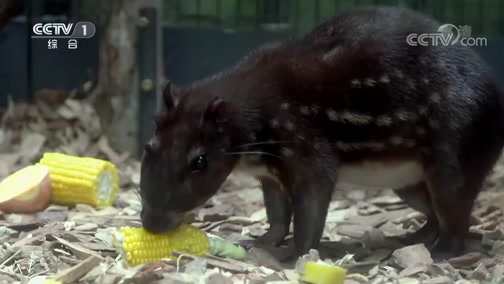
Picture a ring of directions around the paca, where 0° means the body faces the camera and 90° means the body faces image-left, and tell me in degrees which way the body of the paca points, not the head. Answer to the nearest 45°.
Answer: approximately 90°

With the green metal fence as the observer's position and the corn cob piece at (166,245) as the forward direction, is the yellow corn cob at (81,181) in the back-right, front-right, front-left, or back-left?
front-right

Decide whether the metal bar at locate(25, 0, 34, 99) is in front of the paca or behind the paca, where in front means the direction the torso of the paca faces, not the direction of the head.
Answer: in front

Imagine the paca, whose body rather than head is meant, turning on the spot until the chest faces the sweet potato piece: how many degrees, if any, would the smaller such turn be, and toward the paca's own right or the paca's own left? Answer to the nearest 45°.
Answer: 0° — it already faces it

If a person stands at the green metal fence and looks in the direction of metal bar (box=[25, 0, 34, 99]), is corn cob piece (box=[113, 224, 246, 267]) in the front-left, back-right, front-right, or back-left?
front-left

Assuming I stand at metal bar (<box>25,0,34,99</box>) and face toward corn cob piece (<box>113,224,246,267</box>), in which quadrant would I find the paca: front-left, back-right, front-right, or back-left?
front-left

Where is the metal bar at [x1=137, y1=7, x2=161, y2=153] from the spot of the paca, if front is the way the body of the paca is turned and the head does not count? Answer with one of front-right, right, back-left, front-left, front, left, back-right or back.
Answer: front-right

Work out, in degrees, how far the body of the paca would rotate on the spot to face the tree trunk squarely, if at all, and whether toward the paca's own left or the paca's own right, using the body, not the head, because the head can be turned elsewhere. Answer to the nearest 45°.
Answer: approximately 45° to the paca's own right
